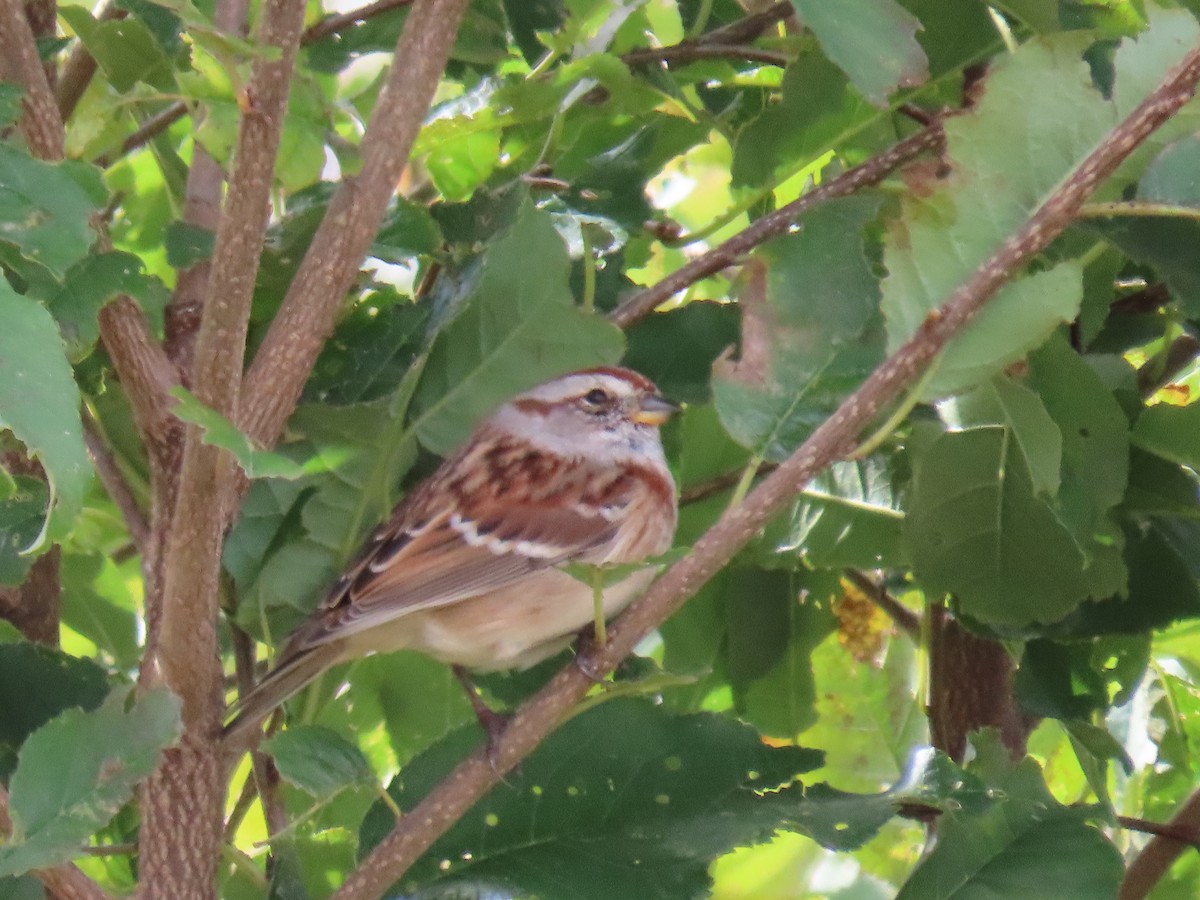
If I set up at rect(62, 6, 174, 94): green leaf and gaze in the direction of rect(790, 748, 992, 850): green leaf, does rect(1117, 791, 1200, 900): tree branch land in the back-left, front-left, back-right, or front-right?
front-left

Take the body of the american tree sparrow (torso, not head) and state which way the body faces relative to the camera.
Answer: to the viewer's right

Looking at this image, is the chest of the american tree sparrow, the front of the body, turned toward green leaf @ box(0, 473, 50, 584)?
no

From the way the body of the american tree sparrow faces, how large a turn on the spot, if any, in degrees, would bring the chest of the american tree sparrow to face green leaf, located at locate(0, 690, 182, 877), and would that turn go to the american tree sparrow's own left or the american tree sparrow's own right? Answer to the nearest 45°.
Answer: approximately 135° to the american tree sparrow's own right

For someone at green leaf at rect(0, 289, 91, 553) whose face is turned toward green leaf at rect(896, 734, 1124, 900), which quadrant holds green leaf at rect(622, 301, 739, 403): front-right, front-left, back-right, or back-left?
front-left

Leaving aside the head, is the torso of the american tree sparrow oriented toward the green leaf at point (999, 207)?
yes

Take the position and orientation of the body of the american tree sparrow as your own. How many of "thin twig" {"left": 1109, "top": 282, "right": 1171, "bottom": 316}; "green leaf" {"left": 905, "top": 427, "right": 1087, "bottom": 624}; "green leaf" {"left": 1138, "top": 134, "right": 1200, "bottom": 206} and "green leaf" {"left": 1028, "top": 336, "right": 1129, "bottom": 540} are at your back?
0
